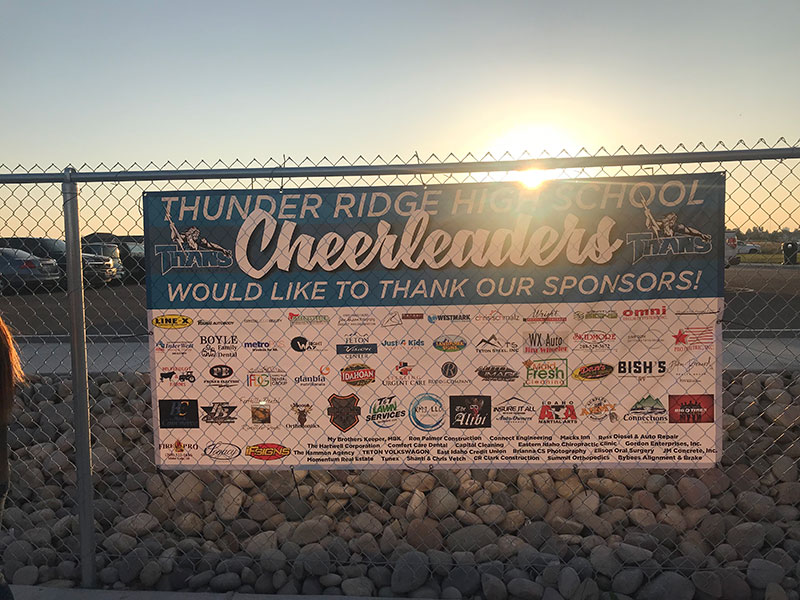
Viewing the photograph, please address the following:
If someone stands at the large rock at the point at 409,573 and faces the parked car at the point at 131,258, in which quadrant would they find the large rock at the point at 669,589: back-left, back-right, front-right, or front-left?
back-right

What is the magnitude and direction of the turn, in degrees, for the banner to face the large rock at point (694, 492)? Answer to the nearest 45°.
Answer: approximately 135° to its left

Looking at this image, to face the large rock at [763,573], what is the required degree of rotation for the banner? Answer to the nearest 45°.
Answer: approximately 90° to its left

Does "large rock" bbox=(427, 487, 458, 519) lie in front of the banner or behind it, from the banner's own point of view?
behind

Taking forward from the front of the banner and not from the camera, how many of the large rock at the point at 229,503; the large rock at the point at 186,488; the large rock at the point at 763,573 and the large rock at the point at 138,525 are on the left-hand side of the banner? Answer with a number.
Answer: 1

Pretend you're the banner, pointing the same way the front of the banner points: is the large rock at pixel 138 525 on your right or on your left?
on your right

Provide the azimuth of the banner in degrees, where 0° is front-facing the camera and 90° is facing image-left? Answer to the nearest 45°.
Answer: approximately 0°
